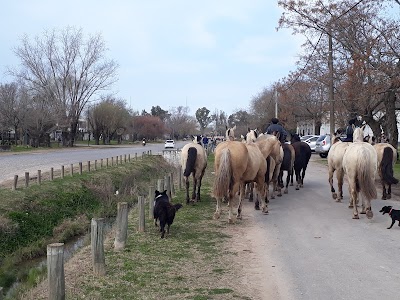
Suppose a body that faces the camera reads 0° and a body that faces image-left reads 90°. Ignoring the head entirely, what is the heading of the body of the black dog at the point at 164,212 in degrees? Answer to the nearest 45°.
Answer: approximately 135°

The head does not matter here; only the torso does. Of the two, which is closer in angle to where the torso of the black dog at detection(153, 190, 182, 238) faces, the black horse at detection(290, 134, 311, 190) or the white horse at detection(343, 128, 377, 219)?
the black horse

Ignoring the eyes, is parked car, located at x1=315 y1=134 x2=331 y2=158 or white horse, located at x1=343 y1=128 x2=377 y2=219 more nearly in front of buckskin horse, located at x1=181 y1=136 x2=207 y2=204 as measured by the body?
the parked car

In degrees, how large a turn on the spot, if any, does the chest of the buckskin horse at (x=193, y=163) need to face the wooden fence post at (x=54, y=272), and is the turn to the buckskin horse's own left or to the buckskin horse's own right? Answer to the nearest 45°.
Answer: approximately 180°

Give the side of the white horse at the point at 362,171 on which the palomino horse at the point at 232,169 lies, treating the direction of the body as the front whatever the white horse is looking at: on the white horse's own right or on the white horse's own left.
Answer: on the white horse's own left

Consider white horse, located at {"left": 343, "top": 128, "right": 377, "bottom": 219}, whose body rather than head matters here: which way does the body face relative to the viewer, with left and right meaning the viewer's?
facing away from the viewer

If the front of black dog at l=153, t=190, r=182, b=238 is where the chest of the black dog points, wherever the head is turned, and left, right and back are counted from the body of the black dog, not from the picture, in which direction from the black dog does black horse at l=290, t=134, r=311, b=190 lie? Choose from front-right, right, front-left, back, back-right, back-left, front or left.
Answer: right

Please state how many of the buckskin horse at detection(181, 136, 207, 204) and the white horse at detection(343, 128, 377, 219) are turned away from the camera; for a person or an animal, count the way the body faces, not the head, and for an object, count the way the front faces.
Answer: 2

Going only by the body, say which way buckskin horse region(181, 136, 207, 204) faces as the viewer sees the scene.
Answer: away from the camera

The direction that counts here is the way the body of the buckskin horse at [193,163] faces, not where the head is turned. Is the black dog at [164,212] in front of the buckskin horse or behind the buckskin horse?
behind
